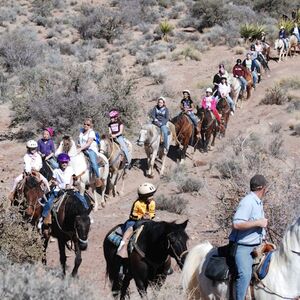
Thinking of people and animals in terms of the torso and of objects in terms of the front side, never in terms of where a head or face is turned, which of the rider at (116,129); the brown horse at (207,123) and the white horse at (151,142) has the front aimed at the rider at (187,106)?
the brown horse

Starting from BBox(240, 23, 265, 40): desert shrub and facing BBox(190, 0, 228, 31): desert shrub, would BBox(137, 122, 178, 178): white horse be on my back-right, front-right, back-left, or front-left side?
back-left

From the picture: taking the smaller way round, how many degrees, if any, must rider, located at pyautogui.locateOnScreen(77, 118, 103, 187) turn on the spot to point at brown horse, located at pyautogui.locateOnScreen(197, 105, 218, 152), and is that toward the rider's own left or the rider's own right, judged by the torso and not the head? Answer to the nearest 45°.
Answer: approximately 180°

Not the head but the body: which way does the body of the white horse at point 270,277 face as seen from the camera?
to the viewer's right

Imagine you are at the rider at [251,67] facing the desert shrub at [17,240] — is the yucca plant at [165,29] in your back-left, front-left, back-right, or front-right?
back-right

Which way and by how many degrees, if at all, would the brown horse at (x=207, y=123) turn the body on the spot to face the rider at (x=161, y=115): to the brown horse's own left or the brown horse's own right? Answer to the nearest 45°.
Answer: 0° — it already faces them

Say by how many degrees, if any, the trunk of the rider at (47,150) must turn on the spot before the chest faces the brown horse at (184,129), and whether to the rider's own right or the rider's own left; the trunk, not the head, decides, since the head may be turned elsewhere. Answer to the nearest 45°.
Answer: approximately 180°

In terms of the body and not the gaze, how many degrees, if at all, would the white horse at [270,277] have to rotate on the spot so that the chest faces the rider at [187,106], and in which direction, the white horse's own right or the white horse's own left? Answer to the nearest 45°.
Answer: approximately 90° to the white horse's own left
